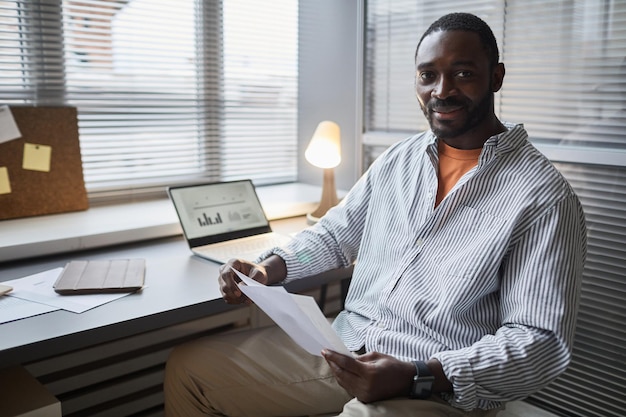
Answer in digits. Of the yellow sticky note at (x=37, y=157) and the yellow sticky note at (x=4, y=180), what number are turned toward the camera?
2

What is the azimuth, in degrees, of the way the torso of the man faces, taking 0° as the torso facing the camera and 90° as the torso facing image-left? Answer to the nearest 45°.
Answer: approximately 45°

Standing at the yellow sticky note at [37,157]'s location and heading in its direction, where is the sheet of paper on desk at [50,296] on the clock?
The sheet of paper on desk is roughly at 12 o'clock from the yellow sticky note.

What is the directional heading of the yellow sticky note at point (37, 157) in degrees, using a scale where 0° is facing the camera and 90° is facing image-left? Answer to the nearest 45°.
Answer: approximately 0°

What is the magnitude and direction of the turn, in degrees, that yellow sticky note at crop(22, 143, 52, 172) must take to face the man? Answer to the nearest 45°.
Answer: approximately 45° to its left

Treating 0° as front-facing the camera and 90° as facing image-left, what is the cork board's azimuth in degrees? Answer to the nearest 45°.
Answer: approximately 0°
